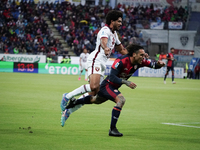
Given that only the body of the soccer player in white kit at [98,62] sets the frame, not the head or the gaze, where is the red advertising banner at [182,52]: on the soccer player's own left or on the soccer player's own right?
on the soccer player's own left

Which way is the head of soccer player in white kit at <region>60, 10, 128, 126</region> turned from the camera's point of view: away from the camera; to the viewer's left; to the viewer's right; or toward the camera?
to the viewer's right
